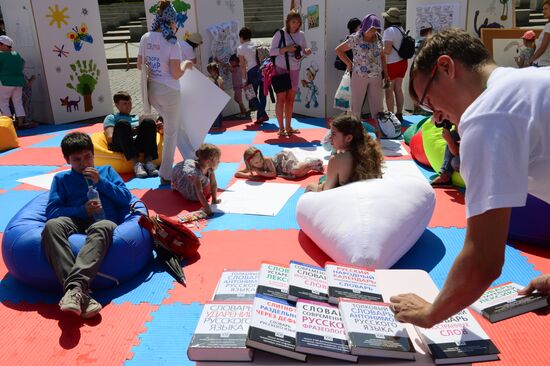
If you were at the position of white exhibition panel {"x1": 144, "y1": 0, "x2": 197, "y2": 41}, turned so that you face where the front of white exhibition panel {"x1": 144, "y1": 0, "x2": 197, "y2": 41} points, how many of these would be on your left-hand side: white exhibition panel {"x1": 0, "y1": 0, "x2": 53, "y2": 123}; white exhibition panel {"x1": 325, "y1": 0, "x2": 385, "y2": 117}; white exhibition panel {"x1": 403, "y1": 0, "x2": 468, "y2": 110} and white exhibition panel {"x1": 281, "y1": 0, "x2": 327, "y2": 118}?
3

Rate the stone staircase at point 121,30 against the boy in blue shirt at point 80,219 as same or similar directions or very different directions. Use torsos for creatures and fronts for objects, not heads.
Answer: same or similar directions

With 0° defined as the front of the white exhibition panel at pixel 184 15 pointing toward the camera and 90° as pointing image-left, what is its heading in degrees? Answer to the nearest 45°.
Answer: approximately 0°

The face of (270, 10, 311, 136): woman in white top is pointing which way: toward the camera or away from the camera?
toward the camera

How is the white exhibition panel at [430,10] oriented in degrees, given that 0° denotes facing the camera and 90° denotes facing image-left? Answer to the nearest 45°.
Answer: approximately 0°

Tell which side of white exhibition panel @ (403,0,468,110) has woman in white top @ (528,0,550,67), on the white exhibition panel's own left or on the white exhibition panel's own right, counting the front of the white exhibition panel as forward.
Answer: on the white exhibition panel's own left

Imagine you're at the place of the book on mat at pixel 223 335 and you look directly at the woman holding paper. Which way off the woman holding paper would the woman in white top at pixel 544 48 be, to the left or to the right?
right

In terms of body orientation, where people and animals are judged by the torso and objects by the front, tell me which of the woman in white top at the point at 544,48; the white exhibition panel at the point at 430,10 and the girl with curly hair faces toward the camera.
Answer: the white exhibition panel

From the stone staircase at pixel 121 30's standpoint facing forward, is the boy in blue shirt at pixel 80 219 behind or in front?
in front

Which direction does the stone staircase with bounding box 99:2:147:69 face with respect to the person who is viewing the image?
facing the viewer

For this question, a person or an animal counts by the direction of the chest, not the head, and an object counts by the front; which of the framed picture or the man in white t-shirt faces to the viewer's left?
the man in white t-shirt

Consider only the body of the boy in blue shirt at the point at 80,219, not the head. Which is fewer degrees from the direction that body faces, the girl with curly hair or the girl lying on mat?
the girl with curly hair

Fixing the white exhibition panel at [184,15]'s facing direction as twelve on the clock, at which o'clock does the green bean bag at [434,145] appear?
The green bean bag is roughly at 11 o'clock from the white exhibition panel.

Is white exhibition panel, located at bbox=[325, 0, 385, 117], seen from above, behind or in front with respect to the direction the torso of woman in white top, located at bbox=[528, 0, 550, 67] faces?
in front

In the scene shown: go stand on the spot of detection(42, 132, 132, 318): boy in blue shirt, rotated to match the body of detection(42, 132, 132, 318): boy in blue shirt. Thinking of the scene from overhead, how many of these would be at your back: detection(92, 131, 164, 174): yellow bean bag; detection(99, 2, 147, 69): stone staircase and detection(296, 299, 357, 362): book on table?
2

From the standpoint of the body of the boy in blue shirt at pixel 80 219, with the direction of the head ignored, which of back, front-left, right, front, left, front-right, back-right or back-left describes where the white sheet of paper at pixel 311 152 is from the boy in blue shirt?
back-left

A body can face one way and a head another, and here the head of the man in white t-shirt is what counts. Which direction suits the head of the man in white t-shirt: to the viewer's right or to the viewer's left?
to the viewer's left

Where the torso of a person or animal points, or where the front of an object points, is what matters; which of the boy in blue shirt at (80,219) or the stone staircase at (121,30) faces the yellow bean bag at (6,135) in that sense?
the stone staircase
